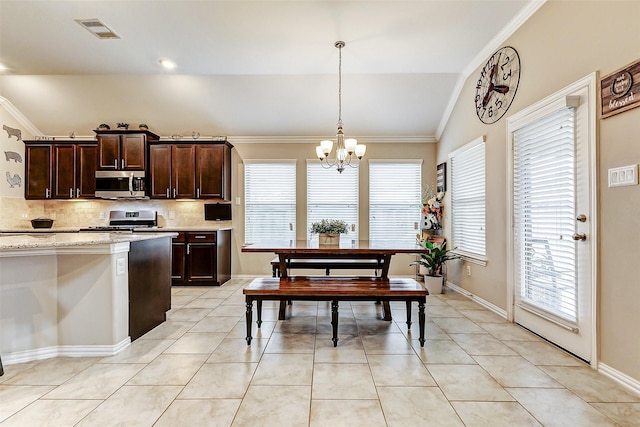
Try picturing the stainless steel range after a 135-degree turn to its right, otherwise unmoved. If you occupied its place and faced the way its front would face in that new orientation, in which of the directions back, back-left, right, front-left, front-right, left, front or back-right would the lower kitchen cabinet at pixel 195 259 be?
back

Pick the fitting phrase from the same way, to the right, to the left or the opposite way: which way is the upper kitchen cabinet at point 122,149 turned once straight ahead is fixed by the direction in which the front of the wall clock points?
to the left

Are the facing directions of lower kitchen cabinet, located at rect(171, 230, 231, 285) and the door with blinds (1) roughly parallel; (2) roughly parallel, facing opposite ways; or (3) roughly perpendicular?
roughly perpendicular

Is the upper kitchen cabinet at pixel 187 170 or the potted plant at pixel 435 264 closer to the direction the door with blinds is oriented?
the upper kitchen cabinet

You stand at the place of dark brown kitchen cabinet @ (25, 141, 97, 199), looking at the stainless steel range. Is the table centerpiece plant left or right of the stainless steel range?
right

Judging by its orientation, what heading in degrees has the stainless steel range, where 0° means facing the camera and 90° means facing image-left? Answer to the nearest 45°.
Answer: approximately 0°

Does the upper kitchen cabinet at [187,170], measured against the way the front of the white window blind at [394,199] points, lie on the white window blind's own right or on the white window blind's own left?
on the white window blind's own right

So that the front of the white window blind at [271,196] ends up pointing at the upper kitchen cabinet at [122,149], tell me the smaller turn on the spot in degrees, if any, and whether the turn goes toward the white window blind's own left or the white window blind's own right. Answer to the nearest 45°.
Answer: approximately 90° to the white window blind's own right

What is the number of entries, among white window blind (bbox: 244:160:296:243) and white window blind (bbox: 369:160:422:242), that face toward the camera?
2

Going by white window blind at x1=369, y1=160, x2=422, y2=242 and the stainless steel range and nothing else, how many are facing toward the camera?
2

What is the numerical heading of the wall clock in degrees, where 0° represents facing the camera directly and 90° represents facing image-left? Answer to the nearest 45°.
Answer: approximately 45°
